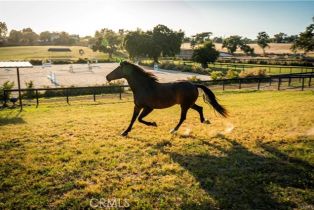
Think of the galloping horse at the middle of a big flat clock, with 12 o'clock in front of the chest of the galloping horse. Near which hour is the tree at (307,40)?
The tree is roughly at 4 o'clock from the galloping horse.

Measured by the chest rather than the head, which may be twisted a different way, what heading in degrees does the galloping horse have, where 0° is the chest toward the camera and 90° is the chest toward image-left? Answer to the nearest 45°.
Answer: approximately 90°
